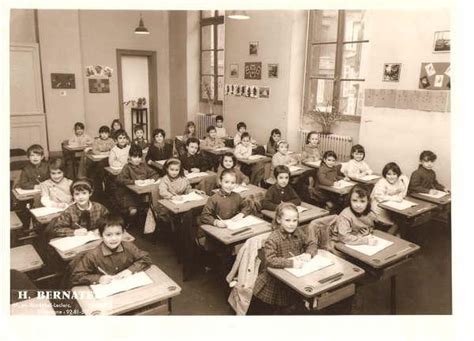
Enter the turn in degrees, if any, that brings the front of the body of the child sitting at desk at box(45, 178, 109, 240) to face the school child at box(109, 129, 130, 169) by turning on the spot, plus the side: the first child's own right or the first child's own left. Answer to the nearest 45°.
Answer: approximately 180°

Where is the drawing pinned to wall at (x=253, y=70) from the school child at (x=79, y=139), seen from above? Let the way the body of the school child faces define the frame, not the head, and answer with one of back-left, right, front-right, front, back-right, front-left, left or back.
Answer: left

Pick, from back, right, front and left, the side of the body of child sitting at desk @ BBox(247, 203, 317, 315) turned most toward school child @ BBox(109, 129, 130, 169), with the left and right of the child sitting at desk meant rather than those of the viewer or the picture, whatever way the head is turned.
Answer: back

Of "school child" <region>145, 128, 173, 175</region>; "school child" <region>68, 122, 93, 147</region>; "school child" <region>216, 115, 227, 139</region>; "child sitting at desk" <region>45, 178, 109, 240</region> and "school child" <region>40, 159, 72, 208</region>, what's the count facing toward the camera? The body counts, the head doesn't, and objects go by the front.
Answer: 5

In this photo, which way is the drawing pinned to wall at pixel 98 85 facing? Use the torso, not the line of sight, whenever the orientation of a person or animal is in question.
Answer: toward the camera

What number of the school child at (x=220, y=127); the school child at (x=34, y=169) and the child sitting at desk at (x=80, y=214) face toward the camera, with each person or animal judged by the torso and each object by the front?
3

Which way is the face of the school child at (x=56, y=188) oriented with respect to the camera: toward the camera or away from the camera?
toward the camera

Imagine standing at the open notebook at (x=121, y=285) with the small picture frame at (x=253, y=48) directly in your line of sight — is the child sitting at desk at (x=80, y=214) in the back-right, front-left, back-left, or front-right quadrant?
front-left

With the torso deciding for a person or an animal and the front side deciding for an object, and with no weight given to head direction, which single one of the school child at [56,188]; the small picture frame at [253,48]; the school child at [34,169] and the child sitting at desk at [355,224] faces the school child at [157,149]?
the small picture frame

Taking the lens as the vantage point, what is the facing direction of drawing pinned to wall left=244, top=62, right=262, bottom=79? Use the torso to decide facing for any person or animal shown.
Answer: facing the viewer

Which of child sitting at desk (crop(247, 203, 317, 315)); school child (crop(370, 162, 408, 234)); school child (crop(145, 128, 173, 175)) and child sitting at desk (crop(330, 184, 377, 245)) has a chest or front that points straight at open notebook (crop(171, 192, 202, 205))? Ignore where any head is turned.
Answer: school child (crop(145, 128, 173, 175))

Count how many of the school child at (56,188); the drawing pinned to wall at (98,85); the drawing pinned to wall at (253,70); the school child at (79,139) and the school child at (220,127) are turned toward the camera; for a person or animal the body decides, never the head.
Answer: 5

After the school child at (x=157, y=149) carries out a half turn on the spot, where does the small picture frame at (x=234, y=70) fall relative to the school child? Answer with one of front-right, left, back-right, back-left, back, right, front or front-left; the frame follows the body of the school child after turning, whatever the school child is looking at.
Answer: front-right

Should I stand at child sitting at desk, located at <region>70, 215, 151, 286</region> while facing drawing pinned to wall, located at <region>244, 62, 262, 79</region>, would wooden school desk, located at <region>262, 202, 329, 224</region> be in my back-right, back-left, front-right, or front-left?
front-right

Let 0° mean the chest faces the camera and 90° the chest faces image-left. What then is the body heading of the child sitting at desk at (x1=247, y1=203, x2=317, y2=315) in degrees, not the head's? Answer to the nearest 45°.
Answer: approximately 315°

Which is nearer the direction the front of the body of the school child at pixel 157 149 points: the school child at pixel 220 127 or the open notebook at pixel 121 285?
the open notebook

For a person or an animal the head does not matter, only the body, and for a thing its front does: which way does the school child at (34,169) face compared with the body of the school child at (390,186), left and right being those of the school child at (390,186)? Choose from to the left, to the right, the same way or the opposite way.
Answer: the same way

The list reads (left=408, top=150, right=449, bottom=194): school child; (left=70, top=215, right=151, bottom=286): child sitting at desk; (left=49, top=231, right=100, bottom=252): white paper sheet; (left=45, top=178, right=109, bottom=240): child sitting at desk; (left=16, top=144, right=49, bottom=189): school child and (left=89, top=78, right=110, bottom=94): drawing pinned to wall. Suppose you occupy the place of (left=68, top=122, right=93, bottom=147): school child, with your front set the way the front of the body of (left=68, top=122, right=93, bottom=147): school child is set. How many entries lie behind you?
1

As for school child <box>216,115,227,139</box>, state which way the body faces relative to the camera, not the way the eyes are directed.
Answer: toward the camera

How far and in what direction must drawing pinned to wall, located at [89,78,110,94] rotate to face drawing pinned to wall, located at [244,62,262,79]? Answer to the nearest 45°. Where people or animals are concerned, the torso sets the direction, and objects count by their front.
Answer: approximately 45° to its left

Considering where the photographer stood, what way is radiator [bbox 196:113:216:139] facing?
facing the viewer and to the right of the viewer

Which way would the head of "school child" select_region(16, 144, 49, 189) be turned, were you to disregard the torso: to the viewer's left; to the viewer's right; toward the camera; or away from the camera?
toward the camera
